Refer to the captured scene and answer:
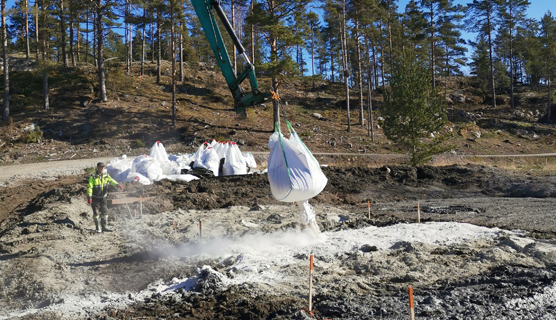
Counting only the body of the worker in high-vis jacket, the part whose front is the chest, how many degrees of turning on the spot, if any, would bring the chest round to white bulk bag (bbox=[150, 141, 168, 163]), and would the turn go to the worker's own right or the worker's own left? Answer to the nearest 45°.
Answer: approximately 135° to the worker's own left

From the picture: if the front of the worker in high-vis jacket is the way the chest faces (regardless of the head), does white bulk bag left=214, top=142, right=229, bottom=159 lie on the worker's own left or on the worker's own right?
on the worker's own left

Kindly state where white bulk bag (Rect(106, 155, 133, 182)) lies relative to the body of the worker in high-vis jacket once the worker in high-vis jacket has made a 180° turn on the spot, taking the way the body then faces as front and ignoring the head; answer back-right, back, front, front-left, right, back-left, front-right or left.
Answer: front-right

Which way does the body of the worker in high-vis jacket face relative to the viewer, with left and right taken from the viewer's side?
facing the viewer and to the right of the viewer

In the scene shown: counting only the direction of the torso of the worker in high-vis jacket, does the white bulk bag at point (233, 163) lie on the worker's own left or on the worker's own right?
on the worker's own left

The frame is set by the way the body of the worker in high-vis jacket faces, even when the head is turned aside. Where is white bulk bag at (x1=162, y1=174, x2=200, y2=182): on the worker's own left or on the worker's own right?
on the worker's own left

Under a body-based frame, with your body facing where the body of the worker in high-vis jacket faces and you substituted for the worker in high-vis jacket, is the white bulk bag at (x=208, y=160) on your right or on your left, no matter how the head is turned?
on your left

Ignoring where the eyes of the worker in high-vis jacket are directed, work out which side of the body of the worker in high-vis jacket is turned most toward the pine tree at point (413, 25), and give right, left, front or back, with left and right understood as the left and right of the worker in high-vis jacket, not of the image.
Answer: left
